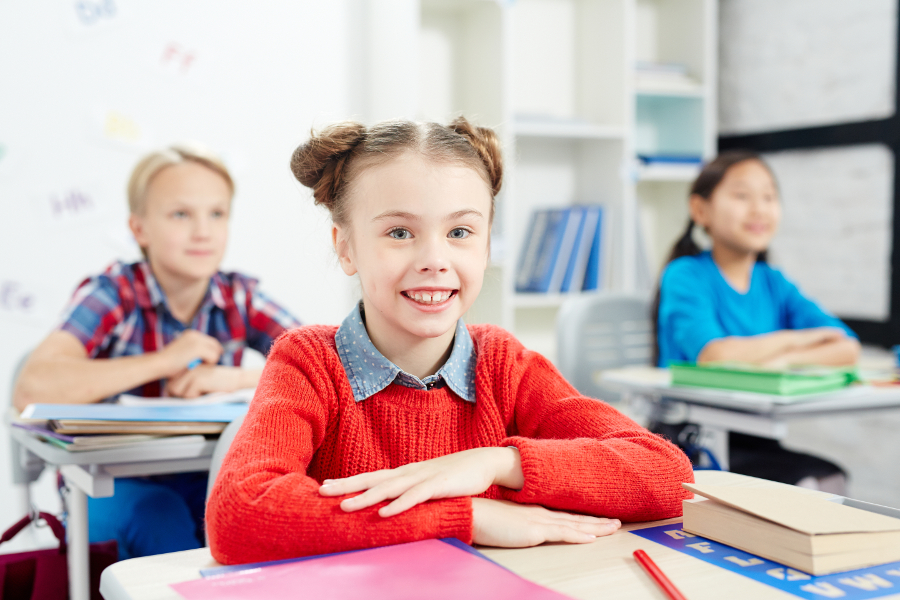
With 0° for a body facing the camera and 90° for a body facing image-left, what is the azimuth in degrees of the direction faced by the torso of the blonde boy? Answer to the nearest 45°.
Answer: approximately 315°

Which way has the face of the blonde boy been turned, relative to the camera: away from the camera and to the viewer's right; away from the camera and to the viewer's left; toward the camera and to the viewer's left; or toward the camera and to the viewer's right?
toward the camera and to the viewer's right

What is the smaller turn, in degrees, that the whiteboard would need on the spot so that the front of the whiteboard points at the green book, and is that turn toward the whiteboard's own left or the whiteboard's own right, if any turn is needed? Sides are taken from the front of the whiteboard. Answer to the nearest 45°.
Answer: approximately 45° to the whiteboard's own left

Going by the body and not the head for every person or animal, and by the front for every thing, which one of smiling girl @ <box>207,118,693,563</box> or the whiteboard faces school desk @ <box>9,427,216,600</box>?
the whiteboard

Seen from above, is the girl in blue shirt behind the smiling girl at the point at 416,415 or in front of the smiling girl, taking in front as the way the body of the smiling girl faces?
behind

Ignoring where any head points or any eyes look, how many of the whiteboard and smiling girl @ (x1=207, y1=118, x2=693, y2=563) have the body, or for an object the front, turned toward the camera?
2

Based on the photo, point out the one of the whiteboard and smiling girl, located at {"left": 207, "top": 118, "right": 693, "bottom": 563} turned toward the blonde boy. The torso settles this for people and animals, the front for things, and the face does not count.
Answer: the whiteboard

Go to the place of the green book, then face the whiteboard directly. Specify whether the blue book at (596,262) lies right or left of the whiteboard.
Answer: right

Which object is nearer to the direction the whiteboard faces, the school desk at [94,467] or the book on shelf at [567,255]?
the school desk
